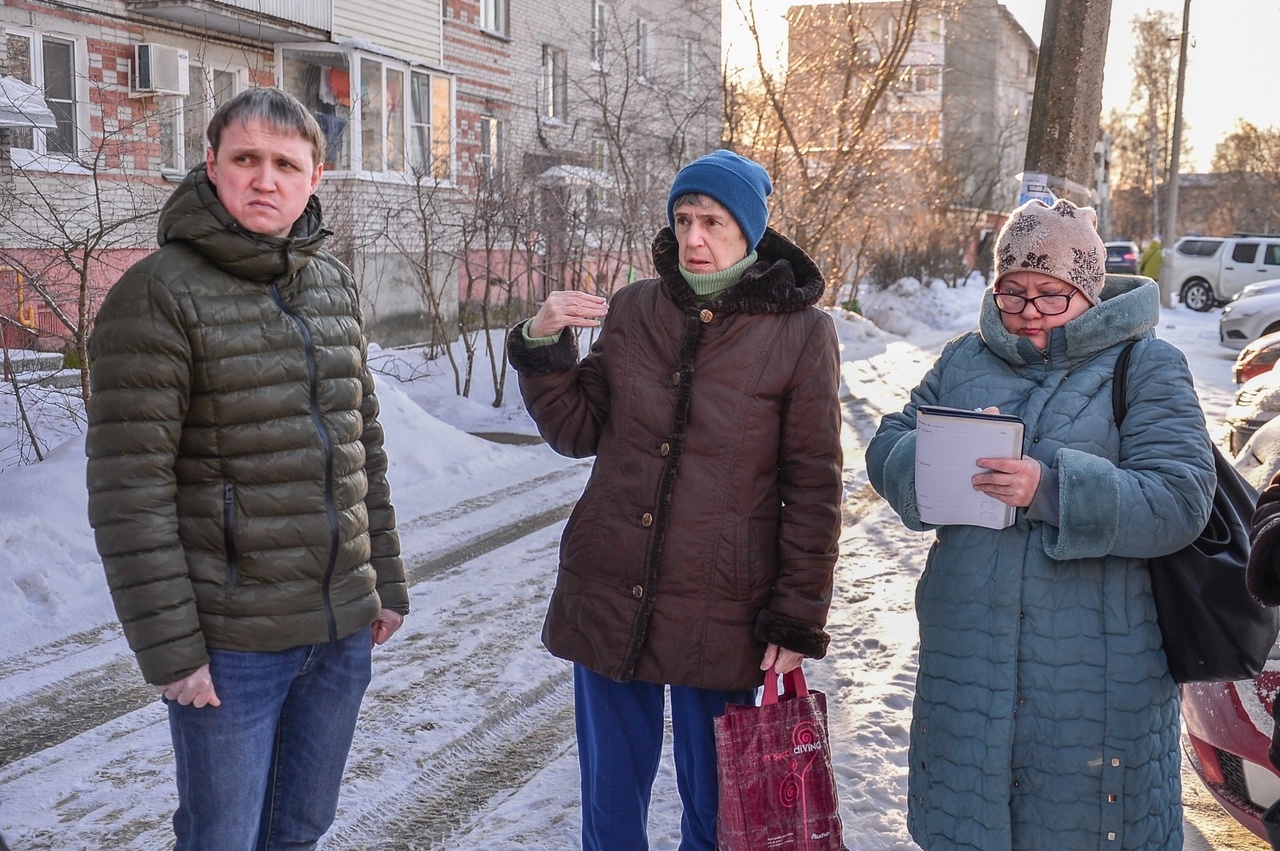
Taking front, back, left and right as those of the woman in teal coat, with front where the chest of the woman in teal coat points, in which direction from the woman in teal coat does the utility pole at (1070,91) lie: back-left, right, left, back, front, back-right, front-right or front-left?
back-right

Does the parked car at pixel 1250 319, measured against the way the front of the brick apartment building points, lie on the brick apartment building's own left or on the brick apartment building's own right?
on the brick apartment building's own left

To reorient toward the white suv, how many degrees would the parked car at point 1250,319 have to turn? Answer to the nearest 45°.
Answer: approximately 135° to its right

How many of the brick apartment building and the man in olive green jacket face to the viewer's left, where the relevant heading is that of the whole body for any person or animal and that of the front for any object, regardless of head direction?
0

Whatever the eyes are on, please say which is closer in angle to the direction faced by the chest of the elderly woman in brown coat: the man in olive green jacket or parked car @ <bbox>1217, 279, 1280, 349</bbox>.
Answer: the man in olive green jacket

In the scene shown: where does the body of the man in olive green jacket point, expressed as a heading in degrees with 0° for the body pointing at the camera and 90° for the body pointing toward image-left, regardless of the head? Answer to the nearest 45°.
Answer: approximately 315°

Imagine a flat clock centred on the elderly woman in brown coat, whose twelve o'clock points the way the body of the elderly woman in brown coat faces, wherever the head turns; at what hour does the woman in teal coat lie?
The woman in teal coat is roughly at 8 o'clock from the elderly woman in brown coat.

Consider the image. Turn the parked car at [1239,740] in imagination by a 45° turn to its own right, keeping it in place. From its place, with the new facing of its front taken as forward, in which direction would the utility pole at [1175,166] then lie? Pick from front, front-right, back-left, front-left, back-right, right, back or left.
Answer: right

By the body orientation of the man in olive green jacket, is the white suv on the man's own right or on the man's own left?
on the man's own left

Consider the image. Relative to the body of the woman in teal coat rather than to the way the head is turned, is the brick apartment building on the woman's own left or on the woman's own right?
on the woman's own right

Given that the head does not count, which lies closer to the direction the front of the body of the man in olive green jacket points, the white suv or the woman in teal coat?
the woman in teal coat

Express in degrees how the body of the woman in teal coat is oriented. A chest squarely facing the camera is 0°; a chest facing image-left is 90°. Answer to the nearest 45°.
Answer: approximately 45°

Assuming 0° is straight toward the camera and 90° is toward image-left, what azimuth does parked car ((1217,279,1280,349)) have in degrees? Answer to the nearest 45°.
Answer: approximately 45°

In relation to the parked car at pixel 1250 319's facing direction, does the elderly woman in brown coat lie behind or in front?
in front

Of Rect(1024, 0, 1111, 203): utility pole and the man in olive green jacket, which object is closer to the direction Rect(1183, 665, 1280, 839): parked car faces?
the man in olive green jacket
